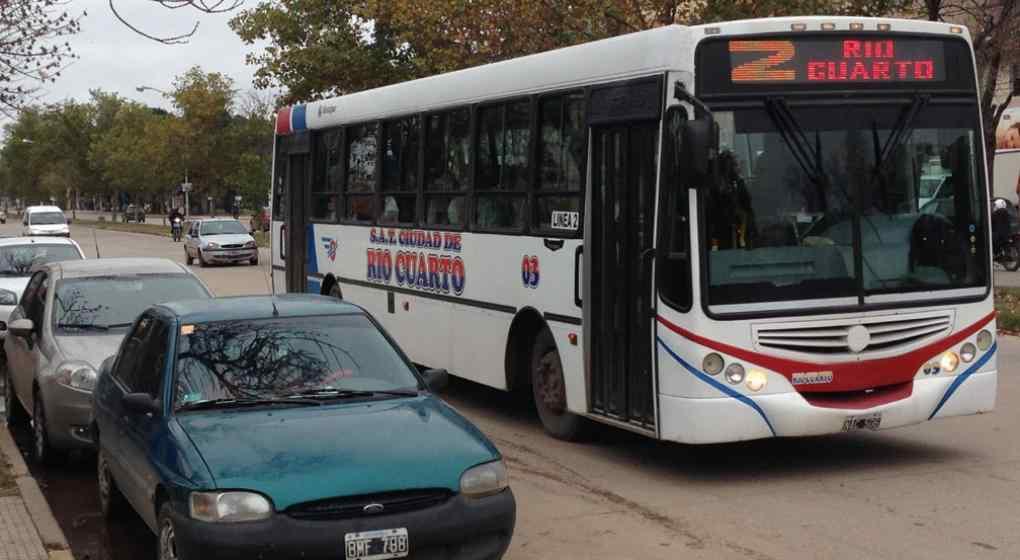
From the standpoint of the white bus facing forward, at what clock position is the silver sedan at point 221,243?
The silver sedan is roughly at 7 o'clock from the white bus.

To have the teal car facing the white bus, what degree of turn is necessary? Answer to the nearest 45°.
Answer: approximately 90° to its left

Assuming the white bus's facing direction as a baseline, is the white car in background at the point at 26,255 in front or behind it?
behind

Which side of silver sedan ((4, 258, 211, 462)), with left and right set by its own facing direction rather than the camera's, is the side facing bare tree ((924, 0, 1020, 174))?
left
